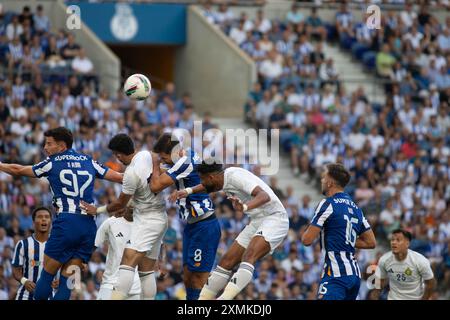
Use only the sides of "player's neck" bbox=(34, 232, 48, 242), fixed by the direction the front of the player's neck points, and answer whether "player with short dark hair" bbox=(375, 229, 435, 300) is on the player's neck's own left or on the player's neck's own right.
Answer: on the player's neck's own left

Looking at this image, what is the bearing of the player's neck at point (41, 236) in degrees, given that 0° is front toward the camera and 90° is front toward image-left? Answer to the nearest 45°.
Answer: approximately 0°

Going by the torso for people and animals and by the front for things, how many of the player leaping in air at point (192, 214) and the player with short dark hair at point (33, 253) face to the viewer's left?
1

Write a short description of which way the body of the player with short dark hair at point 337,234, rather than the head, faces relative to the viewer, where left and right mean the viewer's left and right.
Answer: facing away from the viewer and to the left of the viewer

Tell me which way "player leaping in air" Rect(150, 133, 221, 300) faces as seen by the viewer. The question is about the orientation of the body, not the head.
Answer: to the viewer's left

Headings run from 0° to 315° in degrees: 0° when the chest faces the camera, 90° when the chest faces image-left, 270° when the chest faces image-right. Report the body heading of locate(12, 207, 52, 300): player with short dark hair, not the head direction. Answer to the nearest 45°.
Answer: approximately 315°

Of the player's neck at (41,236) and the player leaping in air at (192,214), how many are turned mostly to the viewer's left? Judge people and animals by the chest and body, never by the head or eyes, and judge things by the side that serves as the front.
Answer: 1

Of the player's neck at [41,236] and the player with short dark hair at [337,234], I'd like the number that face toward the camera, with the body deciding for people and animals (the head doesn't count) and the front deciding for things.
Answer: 1
